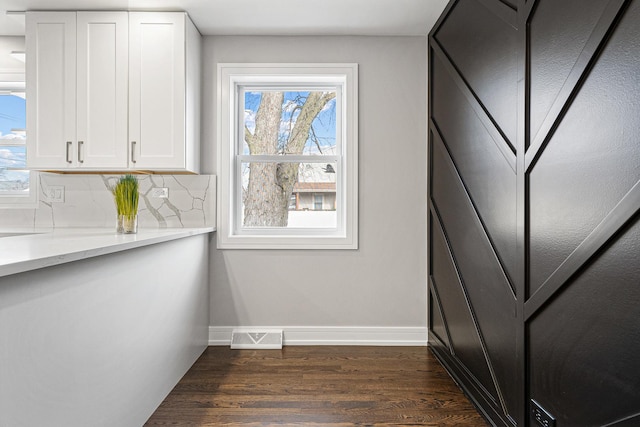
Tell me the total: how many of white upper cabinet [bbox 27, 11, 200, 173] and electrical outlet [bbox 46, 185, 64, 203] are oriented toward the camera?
2

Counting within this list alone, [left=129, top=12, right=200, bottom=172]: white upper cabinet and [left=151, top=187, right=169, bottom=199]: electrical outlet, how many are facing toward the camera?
2

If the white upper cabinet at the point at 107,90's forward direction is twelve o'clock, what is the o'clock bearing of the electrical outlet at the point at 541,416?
The electrical outlet is roughly at 11 o'clock from the white upper cabinet.

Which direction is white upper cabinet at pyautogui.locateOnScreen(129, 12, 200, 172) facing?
toward the camera

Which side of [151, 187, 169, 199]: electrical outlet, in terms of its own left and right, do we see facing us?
front

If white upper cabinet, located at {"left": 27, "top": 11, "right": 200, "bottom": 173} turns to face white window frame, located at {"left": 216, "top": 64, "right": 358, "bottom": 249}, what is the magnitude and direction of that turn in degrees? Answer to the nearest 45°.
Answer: approximately 90° to its left

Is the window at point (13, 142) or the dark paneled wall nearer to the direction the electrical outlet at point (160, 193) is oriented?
the dark paneled wall

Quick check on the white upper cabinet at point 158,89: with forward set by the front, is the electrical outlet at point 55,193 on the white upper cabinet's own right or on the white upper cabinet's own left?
on the white upper cabinet's own right

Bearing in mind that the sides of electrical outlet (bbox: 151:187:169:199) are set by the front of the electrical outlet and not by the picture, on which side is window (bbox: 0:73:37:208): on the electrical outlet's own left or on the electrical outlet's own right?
on the electrical outlet's own right

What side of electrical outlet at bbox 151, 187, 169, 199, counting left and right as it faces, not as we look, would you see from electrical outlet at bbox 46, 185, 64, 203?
right
